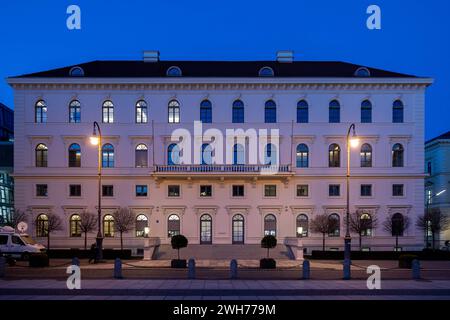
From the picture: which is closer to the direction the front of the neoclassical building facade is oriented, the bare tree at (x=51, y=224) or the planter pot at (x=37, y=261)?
the planter pot

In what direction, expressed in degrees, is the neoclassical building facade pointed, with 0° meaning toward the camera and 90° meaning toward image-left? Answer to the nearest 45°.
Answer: approximately 0°

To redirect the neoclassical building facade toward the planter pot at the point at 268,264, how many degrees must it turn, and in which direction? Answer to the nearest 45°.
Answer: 0° — it already faces it

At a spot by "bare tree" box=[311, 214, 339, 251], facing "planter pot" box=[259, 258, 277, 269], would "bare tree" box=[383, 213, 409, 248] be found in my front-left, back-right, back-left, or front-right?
back-left

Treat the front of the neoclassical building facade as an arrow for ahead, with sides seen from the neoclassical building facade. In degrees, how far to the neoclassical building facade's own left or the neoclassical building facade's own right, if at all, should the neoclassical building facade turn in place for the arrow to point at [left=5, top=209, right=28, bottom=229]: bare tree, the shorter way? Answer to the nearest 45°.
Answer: approximately 90° to the neoclassical building facade's own right
